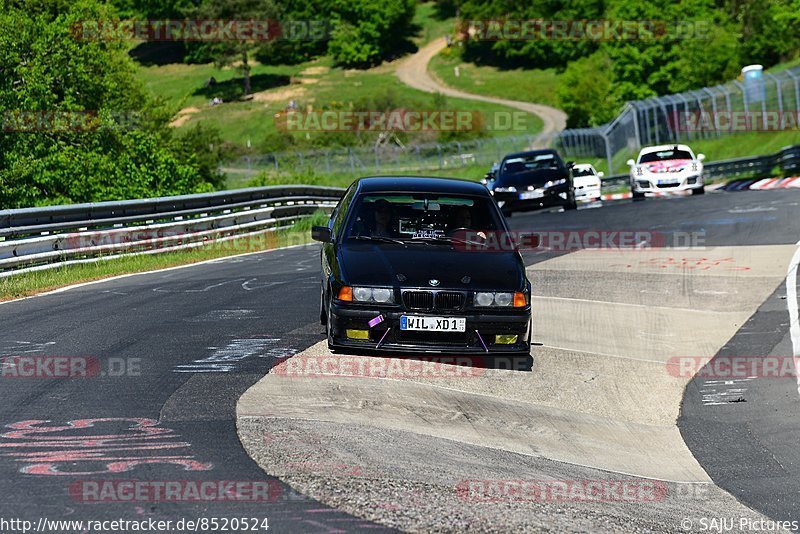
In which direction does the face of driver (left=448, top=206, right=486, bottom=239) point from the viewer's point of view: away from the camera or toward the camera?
toward the camera

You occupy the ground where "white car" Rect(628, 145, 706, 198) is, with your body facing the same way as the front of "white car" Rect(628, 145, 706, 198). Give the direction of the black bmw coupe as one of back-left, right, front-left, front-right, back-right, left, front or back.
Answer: front

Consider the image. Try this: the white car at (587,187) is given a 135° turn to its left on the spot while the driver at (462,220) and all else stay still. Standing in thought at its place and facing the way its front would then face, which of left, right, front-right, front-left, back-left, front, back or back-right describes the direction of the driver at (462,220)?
back-right

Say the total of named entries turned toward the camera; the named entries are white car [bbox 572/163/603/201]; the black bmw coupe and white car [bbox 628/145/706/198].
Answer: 3

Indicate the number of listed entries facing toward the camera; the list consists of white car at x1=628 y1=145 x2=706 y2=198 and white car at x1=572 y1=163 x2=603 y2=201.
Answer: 2

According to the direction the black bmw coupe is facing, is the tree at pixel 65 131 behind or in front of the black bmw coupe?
behind

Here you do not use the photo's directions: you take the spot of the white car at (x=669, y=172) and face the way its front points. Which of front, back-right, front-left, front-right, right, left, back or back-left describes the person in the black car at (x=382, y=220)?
front

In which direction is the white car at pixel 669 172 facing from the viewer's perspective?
toward the camera

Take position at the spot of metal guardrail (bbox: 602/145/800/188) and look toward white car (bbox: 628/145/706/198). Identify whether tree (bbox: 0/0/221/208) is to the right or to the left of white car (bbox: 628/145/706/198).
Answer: right

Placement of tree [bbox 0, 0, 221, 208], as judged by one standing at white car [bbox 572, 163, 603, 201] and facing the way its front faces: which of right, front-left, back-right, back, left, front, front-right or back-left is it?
front-right

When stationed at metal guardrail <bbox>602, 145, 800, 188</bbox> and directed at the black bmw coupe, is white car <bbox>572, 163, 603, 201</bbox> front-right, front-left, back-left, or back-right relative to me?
front-right

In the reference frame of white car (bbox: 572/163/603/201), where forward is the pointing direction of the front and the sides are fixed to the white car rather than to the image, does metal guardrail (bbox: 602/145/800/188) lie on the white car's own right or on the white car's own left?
on the white car's own left

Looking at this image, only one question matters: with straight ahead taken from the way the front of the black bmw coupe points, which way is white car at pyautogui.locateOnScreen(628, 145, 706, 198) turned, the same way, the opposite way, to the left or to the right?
the same way

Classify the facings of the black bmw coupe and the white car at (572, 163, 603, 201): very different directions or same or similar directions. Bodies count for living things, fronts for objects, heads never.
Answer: same or similar directions

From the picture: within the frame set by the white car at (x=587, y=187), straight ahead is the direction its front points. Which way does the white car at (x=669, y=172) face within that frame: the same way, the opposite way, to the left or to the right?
the same way

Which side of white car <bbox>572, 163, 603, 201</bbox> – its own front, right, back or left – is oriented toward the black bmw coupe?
front

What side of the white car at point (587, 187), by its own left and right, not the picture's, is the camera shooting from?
front
